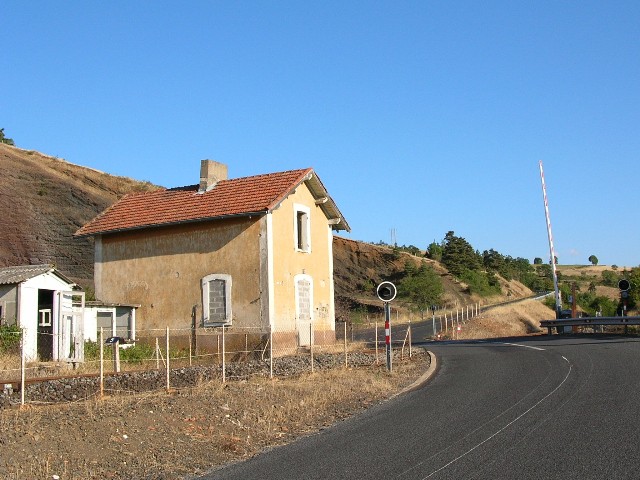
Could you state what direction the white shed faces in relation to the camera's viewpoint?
facing the viewer and to the right of the viewer

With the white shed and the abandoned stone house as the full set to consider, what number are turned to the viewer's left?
0

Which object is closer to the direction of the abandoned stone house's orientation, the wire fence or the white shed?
the wire fence

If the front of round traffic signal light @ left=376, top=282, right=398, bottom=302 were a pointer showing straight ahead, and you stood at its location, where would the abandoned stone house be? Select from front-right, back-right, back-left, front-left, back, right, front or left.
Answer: back-right

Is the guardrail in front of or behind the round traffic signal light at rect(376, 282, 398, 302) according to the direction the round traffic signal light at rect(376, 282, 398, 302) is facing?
behind

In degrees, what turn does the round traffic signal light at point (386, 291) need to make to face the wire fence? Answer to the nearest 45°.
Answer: approximately 90° to its right

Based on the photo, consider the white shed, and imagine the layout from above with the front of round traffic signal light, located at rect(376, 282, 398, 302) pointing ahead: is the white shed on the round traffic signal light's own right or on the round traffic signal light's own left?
on the round traffic signal light's own right

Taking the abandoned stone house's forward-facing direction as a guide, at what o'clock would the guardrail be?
The guardrail is roughly at 10 o'clock from the abandoned stone house.

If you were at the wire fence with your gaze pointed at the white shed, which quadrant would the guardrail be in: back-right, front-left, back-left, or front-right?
back-right
